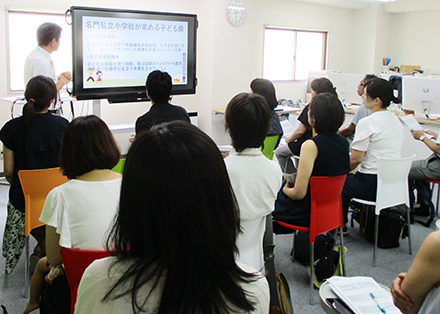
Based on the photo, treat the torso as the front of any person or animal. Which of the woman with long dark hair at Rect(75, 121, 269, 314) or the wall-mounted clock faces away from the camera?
the woman with long dark hair

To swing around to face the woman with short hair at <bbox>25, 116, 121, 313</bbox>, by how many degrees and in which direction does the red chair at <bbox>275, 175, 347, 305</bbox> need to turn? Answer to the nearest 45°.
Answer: approximately 90° to its left

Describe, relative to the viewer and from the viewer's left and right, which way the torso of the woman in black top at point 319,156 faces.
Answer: facing away from the viewer and to the left of the viewer

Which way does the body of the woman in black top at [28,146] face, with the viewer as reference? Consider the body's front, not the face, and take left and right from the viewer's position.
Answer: facing away from the viewer

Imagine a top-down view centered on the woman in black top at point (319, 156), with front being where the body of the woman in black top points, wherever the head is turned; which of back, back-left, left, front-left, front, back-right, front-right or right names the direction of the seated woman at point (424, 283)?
back-left

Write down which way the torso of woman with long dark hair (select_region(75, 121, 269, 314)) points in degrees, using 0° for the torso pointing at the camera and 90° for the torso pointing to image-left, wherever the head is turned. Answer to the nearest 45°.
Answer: approximately 180°

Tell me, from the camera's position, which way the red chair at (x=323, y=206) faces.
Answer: facing away from the viewer and to the left of the viewer

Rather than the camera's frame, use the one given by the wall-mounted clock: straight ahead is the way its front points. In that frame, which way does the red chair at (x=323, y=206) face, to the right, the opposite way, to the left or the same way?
the opposite way

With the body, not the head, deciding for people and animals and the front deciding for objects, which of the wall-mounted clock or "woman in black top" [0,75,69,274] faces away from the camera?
the woman in black top

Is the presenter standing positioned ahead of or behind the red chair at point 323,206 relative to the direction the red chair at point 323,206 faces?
ahead

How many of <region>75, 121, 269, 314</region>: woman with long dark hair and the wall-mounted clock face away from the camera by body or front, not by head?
1

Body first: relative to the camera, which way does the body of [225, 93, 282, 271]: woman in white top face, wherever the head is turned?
away from the camera
